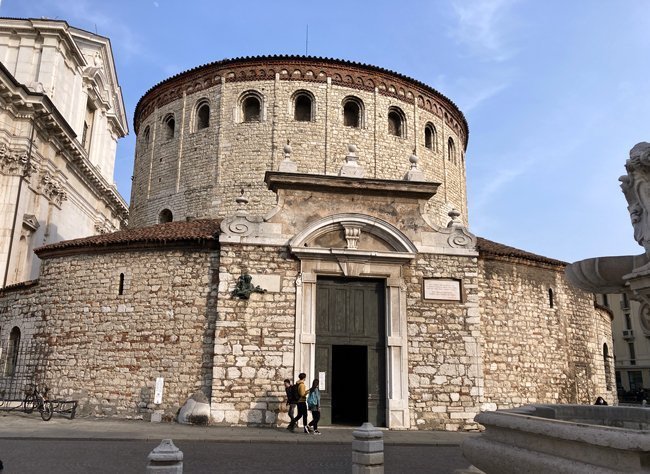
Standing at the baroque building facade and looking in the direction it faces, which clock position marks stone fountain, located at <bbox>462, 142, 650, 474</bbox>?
The stone fountain is roughly at 1 o'clock from the baroque building facade.

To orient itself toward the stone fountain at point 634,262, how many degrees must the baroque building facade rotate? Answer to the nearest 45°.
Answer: approximately 45° to its right

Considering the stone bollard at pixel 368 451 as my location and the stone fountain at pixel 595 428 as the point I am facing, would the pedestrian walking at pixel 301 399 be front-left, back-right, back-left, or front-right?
back-left

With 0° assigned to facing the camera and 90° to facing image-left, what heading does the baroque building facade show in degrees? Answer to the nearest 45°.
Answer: approximately 315°
